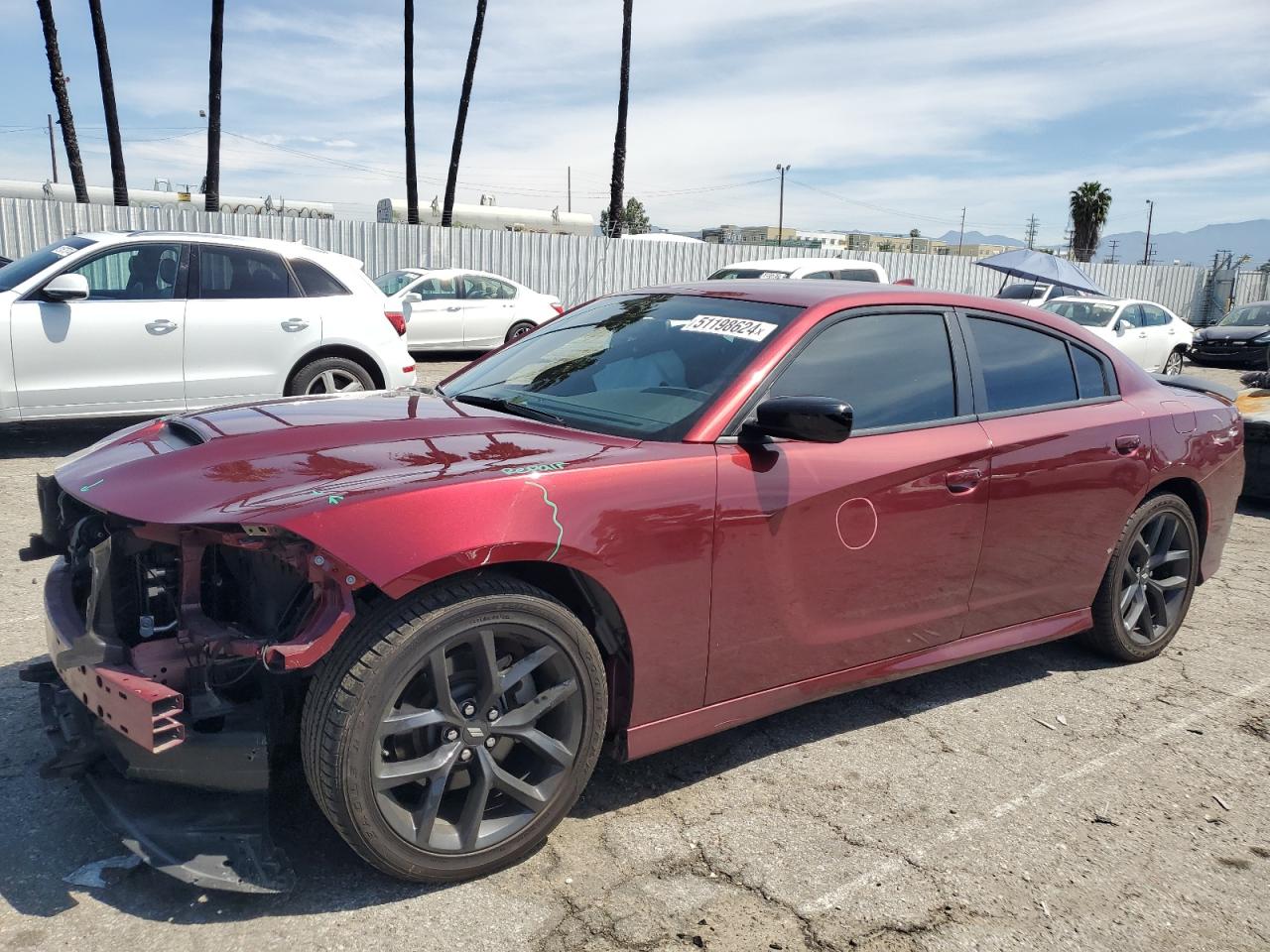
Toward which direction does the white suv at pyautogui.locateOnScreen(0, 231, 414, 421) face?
to the viewer's left

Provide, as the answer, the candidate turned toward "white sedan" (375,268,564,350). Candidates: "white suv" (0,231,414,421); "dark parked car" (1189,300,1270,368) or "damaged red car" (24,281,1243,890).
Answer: the dark parked car

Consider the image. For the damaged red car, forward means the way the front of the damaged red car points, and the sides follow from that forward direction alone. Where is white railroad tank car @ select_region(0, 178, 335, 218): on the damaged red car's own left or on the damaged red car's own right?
on the damaged red car's own right

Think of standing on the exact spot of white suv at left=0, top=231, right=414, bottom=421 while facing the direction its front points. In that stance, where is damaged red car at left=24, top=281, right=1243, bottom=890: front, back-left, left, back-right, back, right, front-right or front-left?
left

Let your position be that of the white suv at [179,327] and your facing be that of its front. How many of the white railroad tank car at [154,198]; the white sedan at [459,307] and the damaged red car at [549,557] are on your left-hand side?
1

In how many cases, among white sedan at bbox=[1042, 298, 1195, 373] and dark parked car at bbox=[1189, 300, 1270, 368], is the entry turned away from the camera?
0

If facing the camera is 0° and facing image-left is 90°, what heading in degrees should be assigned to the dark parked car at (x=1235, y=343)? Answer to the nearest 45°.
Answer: approximately 45°

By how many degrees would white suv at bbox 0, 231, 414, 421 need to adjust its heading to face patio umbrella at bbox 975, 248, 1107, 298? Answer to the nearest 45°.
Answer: approximately 135° to its right
